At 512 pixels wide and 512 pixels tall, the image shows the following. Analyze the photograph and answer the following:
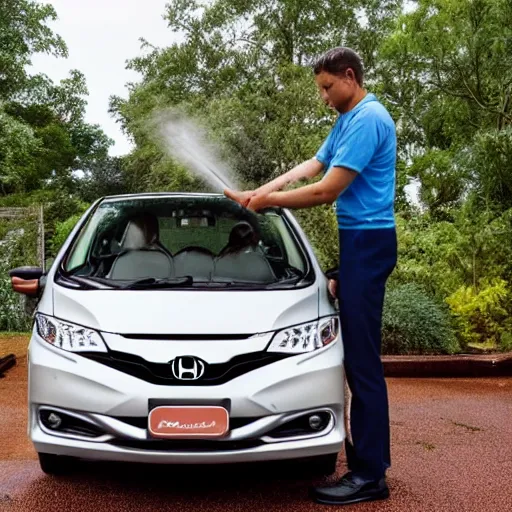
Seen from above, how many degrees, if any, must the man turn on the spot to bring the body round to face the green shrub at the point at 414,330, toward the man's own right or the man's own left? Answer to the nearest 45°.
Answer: approximately 90° to the man's own right

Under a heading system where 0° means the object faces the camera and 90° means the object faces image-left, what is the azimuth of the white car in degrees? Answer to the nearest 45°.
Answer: approximately 0°

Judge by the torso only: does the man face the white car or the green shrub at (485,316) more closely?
the white car

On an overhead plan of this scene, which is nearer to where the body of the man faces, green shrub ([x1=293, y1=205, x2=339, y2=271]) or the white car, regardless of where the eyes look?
the white car

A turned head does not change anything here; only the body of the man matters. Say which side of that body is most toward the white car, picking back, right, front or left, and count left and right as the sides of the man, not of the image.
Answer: front

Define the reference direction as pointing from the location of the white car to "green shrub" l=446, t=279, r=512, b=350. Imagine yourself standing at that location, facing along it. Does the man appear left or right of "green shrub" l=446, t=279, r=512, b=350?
right

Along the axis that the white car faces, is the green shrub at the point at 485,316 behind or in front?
behind

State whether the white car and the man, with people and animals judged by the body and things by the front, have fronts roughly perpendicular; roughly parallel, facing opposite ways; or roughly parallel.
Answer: roughly perpendicular

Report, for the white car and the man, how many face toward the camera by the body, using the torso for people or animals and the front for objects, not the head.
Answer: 1

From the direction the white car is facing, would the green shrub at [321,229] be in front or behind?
behind

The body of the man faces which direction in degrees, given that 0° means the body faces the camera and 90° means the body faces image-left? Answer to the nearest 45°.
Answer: approximately 90°

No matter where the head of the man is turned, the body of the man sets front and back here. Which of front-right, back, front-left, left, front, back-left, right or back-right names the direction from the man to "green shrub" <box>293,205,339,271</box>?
right
